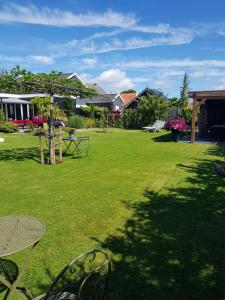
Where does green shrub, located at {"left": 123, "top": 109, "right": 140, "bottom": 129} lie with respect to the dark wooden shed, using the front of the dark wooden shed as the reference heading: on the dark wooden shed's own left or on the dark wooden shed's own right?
on the dark wooden shed's own right

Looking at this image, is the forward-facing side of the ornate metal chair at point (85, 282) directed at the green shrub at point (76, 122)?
no

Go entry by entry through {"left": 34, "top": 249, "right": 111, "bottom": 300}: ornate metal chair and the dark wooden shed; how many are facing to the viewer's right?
0

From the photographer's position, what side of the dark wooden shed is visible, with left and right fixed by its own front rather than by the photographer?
front

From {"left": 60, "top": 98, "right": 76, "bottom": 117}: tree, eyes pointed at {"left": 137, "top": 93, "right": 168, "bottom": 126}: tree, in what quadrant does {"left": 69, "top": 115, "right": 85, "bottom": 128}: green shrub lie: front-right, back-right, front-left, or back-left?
front-right

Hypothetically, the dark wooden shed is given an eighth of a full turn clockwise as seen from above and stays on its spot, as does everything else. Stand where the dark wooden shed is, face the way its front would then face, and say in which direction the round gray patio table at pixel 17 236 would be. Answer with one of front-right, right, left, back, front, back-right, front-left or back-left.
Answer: front-left

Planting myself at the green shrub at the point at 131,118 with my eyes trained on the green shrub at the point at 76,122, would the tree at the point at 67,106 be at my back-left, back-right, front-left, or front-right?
front-right
